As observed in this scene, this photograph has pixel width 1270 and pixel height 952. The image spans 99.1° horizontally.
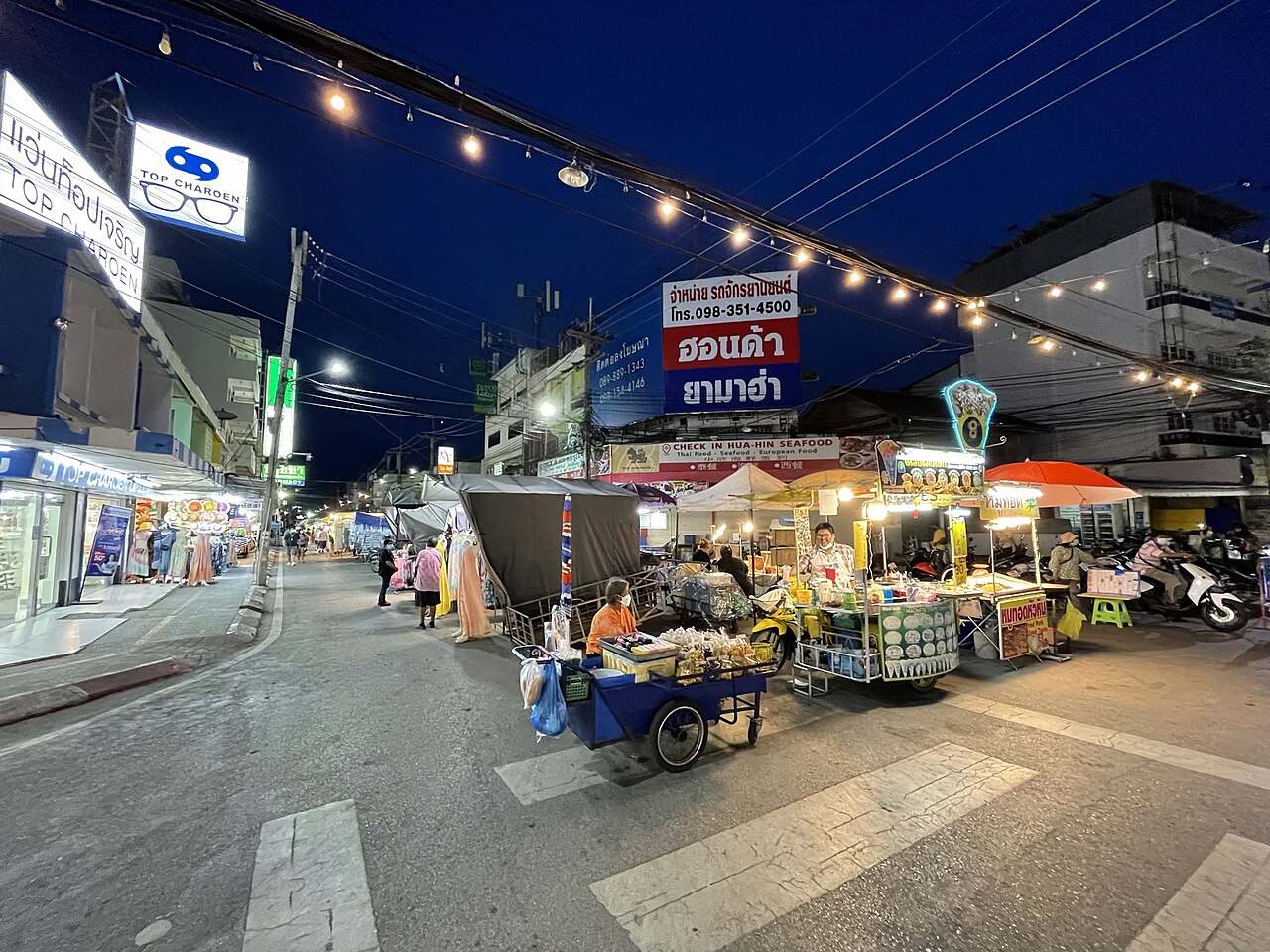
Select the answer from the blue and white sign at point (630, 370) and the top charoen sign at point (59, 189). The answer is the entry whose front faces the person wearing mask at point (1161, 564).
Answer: the top charoen sign

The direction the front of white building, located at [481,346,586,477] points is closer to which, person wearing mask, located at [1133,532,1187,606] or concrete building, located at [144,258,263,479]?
the concrete building

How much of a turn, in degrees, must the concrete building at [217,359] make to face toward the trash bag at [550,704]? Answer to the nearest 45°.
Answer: approximately 45° to its right

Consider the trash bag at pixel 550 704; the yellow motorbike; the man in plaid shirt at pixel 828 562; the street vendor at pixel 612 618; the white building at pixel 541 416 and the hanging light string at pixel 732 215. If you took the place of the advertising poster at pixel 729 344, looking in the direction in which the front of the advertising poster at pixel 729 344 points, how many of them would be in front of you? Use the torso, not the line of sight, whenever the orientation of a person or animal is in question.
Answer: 5

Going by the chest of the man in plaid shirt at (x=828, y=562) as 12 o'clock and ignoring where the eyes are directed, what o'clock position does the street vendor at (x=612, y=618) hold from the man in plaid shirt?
The street vendor is roughly at 1 o'clock from the man in plaid shirt.

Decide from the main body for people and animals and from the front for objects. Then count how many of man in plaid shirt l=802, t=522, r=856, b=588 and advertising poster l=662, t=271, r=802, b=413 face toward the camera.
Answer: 2

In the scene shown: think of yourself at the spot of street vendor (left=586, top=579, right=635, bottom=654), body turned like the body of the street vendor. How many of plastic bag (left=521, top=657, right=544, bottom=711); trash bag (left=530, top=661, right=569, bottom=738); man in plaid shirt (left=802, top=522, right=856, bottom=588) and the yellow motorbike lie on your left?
2

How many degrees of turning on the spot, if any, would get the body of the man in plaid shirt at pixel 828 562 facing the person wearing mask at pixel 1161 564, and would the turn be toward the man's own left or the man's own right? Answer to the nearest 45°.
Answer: approximately 135° to the man's own left
